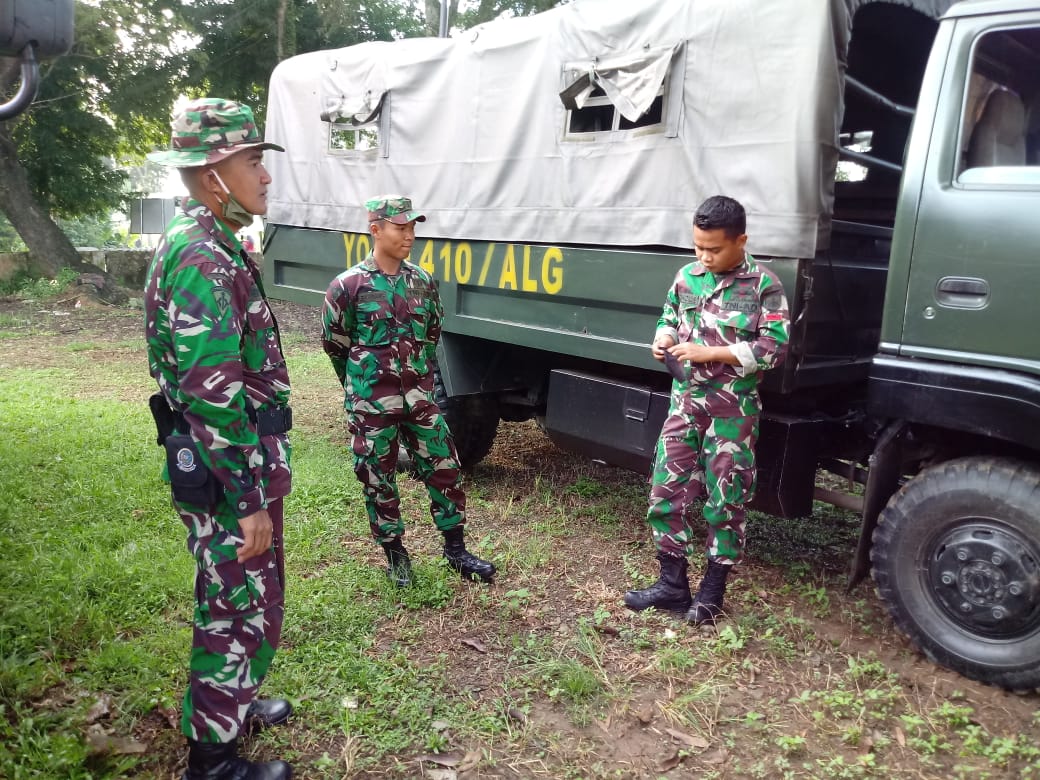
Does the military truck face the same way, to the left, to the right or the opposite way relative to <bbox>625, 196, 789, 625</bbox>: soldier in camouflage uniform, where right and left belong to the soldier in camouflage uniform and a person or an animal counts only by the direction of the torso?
to the left

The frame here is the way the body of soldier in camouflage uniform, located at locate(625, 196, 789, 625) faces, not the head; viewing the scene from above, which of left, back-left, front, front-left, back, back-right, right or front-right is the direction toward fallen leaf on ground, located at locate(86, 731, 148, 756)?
front

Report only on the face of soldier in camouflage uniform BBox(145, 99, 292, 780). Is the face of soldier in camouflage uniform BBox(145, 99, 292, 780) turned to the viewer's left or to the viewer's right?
to the viewer's right

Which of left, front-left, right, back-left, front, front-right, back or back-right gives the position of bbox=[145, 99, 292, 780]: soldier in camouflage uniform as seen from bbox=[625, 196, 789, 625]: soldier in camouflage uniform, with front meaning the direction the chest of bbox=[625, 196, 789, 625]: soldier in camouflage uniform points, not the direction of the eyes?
front

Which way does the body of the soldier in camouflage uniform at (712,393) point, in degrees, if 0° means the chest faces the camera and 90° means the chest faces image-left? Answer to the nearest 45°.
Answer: approximately 45°

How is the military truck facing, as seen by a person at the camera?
facing the viewer and to the right of the viewer

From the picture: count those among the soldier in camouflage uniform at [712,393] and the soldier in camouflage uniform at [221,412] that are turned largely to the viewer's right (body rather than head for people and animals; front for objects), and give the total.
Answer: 1

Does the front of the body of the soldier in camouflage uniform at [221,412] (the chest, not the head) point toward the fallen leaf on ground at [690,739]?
yes

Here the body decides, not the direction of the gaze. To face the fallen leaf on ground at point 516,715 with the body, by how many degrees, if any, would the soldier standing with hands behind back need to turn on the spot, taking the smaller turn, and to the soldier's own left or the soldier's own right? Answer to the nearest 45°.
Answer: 0° — they already face it

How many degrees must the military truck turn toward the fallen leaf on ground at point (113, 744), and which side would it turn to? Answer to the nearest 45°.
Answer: approximately 90° to its right

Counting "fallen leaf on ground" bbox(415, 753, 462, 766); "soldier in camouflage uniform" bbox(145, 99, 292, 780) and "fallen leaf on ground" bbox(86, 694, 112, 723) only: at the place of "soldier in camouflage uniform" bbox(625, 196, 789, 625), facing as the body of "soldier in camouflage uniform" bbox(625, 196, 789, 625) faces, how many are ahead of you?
3

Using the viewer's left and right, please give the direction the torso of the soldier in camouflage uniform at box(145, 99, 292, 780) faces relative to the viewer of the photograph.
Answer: facing to the right of the viewer

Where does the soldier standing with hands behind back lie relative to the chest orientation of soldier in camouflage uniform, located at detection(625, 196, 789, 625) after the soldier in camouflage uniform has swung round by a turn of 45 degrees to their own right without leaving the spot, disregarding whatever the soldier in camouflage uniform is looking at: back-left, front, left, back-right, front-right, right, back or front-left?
front

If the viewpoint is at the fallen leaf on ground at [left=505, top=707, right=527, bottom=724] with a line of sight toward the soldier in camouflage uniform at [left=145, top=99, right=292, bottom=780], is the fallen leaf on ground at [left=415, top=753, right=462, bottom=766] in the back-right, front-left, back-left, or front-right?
front-left
